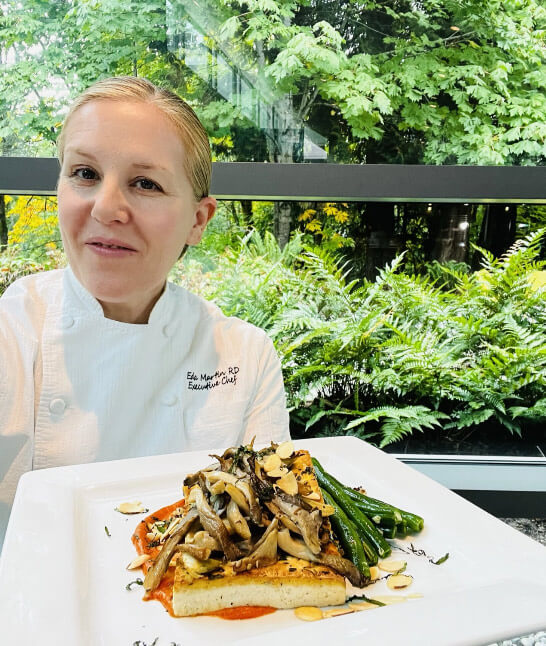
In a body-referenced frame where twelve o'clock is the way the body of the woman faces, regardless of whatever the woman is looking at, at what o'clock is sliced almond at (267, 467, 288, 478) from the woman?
The sliced almond is roughly at 11 o'clock from the woman.

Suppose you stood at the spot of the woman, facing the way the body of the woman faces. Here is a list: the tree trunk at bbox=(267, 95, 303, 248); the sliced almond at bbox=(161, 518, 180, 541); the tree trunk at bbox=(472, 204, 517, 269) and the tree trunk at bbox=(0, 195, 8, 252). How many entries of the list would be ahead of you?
1

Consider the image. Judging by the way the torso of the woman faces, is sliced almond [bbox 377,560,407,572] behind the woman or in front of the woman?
in front

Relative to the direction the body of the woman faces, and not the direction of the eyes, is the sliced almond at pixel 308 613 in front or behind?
in front

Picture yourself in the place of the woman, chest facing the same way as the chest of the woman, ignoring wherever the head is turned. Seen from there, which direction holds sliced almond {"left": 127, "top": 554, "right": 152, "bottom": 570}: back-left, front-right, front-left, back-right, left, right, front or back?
front

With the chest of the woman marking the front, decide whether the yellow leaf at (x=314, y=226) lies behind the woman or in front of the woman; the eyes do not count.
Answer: behind

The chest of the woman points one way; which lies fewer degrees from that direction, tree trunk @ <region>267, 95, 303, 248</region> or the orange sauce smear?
the orange sauce smear

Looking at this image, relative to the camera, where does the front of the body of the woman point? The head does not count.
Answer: toward the camera

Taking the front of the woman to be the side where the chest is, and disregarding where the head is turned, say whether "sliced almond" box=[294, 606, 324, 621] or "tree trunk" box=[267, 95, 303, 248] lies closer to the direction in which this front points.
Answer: the sliced almond

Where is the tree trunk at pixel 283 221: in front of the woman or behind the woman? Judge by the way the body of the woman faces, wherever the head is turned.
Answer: behind

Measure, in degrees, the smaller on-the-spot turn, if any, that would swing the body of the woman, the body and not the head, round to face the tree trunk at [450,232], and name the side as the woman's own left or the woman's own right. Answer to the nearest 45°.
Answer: approximately 135° to the woman's own left

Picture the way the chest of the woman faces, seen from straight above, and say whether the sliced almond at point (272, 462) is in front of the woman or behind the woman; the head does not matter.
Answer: in front

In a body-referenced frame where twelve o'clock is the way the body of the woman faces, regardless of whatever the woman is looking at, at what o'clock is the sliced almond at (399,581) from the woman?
The sliced almond is roughly at 11 o'clock from the woman.
